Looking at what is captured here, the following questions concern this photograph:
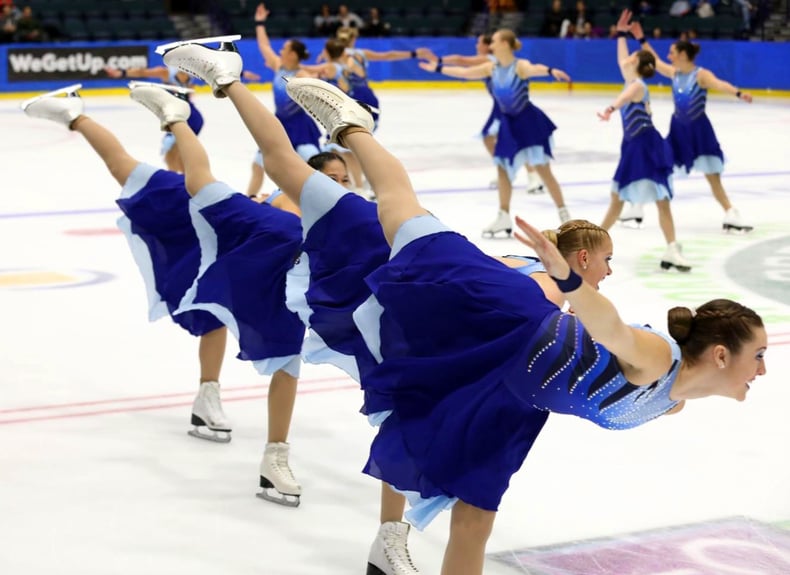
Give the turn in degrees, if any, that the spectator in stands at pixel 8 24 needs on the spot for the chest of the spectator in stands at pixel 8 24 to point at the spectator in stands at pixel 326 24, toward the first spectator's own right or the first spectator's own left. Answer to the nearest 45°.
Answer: approximately 90° to the first spectator's own left

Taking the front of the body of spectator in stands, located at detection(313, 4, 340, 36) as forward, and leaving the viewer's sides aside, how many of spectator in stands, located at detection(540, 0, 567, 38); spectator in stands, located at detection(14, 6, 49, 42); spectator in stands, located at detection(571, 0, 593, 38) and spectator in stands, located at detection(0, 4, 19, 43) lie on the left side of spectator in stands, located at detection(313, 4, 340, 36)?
2

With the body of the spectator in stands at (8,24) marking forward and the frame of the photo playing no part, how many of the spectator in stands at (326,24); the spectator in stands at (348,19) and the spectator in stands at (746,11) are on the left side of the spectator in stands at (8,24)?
3

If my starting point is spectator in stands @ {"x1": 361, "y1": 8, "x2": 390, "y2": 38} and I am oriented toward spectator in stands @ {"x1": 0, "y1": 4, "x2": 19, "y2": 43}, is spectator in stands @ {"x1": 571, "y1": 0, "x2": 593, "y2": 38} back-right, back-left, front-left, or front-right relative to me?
back-left

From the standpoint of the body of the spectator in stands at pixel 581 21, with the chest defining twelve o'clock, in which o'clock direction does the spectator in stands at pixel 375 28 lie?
the spectator in stands at pixel 375 28 is roughly at 3 o'clock from the spectator in stands at pixel 581 21.

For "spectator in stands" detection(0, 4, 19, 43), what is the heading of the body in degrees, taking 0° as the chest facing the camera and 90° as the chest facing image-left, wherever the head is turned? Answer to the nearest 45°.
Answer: approximately 0°

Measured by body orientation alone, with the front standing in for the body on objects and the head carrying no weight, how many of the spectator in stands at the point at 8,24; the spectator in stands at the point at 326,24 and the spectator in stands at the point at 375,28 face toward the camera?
3

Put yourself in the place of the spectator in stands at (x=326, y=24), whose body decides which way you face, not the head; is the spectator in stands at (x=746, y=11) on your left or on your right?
on your left

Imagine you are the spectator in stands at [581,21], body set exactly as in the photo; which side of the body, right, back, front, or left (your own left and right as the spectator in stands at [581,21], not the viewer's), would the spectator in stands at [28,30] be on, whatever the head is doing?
right
